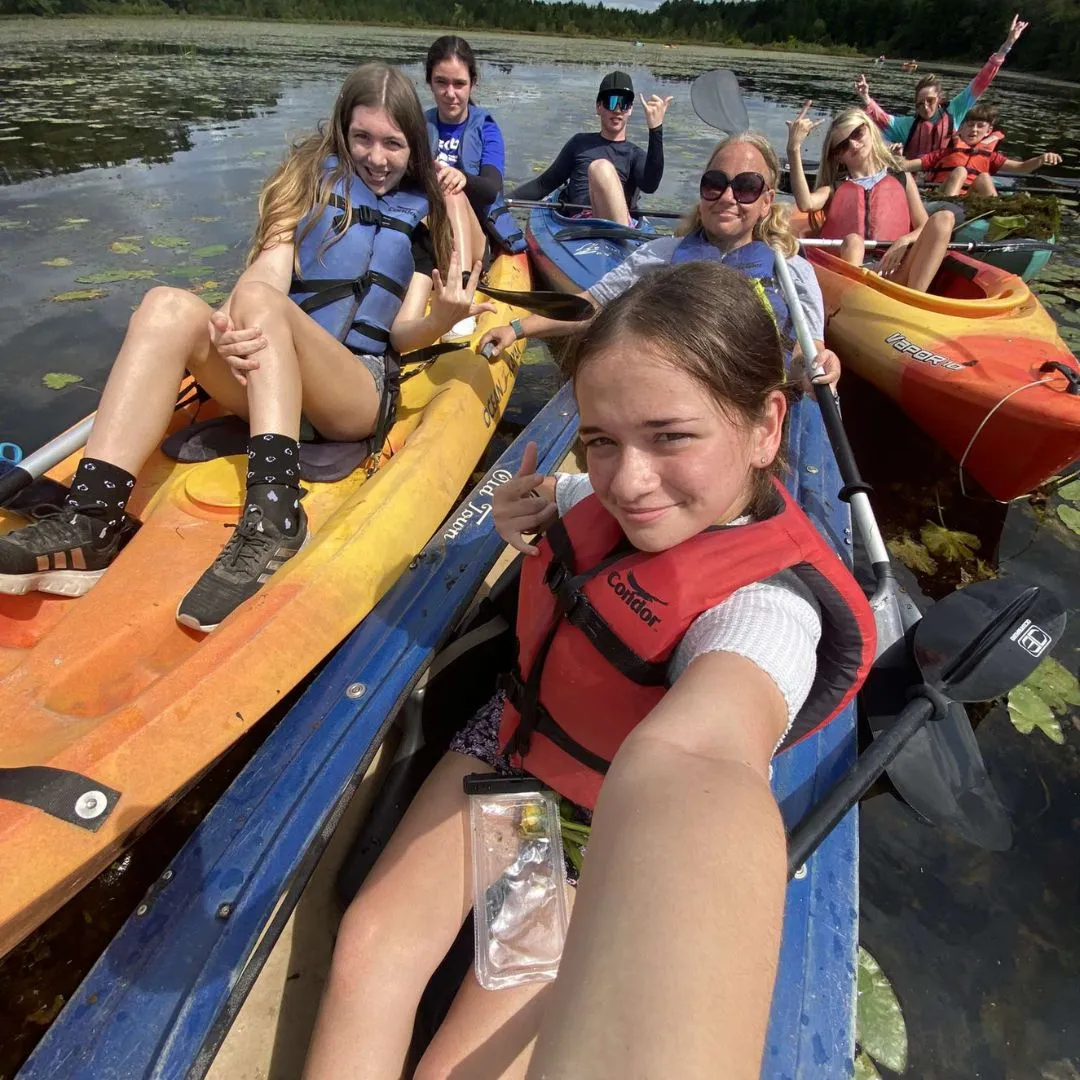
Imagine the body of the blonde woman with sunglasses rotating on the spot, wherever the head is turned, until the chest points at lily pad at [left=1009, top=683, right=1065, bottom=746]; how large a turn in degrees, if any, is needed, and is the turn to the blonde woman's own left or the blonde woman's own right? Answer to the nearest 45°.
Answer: approximately 45° to the blonde woman's own left

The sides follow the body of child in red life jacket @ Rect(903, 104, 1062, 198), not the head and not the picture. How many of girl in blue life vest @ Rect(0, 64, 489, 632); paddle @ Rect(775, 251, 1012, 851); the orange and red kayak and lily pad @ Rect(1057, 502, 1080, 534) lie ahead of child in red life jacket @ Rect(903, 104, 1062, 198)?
4

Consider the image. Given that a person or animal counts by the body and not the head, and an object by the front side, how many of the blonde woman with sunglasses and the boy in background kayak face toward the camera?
2

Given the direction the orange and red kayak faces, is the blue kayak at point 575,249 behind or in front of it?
behind

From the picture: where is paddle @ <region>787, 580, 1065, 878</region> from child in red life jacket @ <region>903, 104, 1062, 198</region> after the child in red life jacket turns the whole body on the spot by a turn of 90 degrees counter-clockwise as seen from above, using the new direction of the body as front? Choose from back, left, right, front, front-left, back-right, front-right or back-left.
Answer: right

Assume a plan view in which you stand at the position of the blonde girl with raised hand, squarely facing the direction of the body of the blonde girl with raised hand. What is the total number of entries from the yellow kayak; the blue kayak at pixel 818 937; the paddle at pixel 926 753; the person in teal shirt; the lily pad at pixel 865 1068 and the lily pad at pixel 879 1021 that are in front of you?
5

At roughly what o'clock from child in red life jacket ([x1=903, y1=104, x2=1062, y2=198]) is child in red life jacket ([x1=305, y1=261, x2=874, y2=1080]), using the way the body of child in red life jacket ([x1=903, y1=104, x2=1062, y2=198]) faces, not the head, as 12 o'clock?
child in red life jacket ([x1=305, y1=261, x2=874, y2=1080]) is roughly at 12 o'clock from child in red life jacket ([x1=903, y1=104, x2=1062, y2=198]).

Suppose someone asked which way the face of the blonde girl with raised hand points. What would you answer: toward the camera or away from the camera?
toward the camera

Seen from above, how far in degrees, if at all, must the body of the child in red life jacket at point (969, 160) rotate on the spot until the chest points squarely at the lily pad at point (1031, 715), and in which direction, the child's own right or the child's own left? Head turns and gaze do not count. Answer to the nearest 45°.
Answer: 0° — they already face it

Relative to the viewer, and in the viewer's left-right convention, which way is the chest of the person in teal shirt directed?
facing the viewer

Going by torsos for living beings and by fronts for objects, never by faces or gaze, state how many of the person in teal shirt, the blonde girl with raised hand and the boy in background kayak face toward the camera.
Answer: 3

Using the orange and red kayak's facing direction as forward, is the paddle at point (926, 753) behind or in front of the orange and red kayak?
in front

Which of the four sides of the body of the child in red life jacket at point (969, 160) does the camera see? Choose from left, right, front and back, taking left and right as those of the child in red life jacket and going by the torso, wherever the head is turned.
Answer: front

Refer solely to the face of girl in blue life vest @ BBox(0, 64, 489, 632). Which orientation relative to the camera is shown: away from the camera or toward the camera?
toward the camera

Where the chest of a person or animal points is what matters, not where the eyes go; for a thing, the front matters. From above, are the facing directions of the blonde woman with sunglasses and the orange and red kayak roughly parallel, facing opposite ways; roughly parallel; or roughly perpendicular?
roughly parallel
